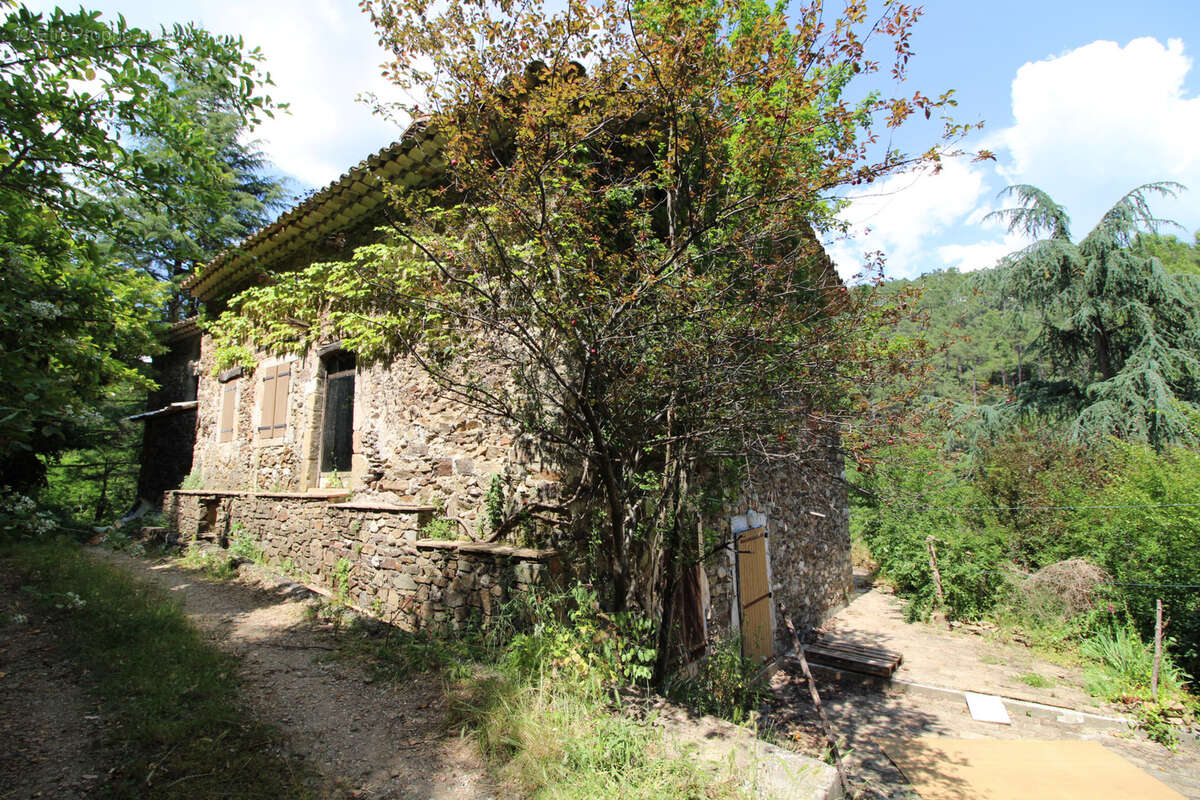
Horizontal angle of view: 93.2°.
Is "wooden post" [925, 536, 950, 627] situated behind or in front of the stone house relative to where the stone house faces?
behind

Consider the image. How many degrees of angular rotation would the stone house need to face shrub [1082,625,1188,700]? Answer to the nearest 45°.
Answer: approximately 135° to its left

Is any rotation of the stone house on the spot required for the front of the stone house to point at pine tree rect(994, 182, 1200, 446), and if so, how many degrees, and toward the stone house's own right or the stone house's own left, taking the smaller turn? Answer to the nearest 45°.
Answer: approximately 135° to the stone house's own left

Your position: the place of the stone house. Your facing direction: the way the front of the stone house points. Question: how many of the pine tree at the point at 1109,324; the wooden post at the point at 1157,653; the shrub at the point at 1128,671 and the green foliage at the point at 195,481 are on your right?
1

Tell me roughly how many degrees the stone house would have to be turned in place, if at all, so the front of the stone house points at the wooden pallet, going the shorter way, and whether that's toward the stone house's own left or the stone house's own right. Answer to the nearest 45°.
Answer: approximately 135° to the stone house's own left

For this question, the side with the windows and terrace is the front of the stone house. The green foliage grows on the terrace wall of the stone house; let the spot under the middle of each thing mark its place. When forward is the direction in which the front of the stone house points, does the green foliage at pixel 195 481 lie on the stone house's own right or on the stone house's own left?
on the stone house's own right

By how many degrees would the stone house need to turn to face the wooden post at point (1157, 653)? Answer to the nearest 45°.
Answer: approximately 135° to its left

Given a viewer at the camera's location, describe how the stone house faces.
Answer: facing the viewer and to the left of the viewer

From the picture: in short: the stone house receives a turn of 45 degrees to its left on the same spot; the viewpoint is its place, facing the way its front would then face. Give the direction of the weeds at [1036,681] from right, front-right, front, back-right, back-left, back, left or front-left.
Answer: left

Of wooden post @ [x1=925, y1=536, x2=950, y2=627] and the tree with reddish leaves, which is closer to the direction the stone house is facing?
the tree with reddish leaves

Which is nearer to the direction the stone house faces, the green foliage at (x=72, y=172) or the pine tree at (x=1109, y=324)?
the green foliage

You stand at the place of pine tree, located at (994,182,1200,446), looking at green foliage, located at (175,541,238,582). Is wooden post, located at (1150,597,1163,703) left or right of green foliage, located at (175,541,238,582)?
left
